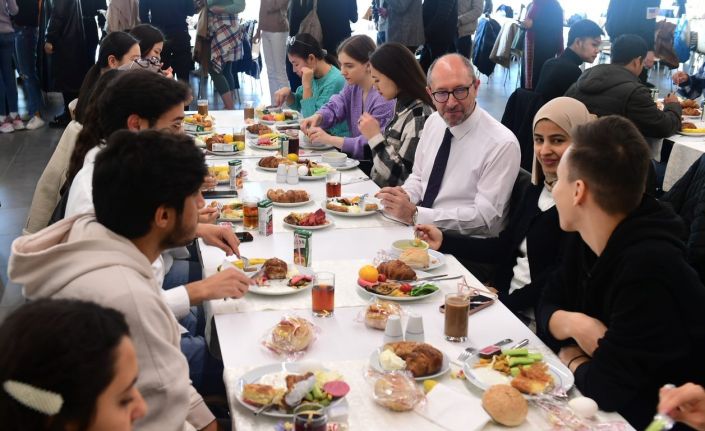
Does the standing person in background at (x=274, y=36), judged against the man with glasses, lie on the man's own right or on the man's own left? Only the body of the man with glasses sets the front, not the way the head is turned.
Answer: on the man's own right

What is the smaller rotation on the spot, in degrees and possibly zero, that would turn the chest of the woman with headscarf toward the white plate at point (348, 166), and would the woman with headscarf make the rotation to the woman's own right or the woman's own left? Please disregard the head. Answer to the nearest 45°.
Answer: approximately 90° to the woman's own right

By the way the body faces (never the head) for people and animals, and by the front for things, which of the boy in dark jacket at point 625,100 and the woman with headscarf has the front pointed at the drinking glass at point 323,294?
the woman with headscarf

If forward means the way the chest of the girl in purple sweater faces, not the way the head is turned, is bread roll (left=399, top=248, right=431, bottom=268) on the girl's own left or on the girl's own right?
on the girl's own left
